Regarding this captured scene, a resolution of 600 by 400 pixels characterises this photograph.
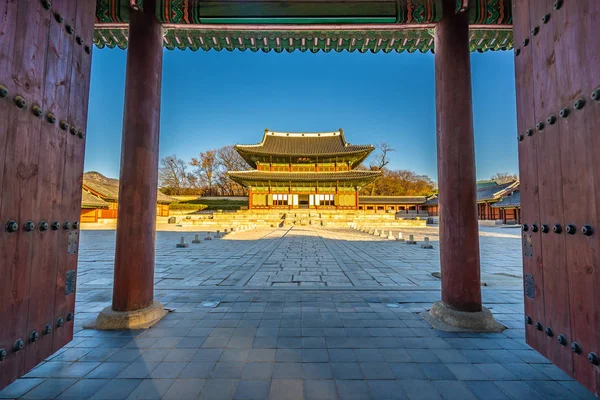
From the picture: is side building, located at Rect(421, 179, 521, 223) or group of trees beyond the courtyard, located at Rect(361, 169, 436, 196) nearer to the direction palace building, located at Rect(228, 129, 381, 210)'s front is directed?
the side building

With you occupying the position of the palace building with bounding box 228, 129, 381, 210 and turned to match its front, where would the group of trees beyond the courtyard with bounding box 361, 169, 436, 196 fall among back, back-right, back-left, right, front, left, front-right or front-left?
back-left

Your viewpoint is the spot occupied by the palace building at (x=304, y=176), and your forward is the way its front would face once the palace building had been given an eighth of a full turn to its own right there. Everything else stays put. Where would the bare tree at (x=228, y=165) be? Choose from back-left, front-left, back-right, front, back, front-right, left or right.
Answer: right

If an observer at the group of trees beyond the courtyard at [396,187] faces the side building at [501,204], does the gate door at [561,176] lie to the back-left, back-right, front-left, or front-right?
front-right

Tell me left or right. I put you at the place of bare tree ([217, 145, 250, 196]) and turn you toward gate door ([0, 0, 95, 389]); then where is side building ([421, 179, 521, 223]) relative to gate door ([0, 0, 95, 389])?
left

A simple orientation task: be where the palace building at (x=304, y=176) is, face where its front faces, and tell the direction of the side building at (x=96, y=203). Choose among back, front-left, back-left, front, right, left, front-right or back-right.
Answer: right

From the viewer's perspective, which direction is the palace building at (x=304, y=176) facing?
toward the camera

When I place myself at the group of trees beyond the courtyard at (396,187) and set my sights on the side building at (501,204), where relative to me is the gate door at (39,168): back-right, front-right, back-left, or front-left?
front-right

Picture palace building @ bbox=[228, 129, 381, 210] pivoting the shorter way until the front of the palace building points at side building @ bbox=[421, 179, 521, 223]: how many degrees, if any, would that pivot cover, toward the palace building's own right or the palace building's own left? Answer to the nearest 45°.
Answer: approximately 90° to the palace building's own left

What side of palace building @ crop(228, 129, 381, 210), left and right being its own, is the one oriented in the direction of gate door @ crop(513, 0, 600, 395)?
front

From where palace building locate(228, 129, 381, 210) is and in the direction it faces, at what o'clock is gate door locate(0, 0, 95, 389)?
The gate door is roughly at 12 o'clock from the palace building.

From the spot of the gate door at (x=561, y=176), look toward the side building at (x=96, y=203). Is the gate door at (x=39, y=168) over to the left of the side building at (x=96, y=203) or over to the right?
left
